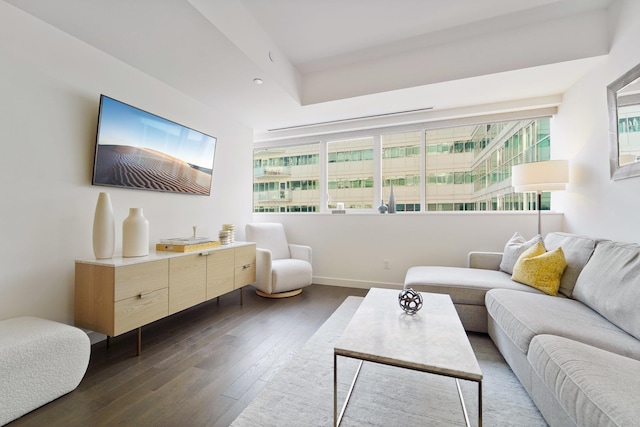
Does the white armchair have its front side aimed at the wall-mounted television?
no

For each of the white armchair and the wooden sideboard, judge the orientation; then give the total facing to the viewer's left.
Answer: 0

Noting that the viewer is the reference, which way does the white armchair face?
facing the viewer and to the right of the viewer

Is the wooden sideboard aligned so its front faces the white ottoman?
no

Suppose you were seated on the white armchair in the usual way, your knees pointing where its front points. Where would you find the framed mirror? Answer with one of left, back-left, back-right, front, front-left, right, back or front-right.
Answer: front

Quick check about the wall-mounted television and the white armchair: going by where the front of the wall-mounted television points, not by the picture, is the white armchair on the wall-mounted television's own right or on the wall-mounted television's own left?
on the wall-mounted television's own left

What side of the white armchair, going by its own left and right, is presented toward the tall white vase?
right

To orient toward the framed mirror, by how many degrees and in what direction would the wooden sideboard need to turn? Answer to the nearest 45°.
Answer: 0° — it already faces it

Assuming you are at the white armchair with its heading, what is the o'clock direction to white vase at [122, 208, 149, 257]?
The white vase is roughly at 3 o'clock from the white armchair.

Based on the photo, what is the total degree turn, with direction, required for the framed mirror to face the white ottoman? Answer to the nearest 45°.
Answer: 0° — it already faces it

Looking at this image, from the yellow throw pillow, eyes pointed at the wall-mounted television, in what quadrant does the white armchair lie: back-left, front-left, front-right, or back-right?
front-right

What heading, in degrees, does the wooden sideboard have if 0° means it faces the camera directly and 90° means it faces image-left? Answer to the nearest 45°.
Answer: approximately 315°

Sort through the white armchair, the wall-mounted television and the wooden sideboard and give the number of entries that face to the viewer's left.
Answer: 0

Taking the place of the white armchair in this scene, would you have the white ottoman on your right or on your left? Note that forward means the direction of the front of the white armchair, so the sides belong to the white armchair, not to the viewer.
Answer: on your right

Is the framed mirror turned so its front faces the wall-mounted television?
yes
